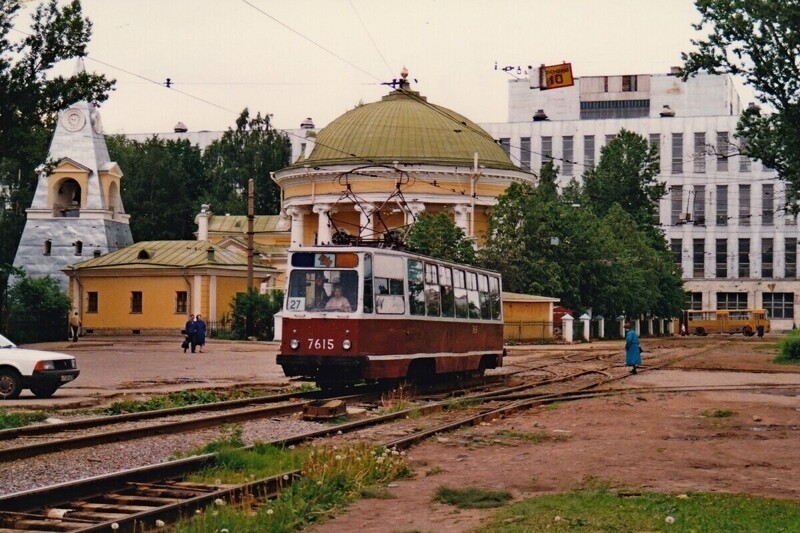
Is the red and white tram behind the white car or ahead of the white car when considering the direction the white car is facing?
ahead

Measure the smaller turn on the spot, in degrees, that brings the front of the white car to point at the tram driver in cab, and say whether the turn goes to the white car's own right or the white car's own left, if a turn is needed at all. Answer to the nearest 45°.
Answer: approximately 45° to the white car's own left

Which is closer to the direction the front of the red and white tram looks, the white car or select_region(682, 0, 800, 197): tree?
the white car

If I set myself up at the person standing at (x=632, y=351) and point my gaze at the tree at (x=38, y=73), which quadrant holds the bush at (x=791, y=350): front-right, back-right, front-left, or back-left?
back-right

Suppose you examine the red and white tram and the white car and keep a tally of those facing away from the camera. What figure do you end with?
0

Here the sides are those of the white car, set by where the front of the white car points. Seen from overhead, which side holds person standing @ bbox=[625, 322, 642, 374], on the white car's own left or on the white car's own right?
on the white car's own left

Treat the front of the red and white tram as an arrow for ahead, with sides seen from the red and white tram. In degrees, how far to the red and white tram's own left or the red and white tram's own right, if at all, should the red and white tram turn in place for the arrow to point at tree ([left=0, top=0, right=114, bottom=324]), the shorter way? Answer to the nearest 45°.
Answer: approximately 90° to the red and white tram's own right

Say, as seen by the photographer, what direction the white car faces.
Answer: facing the viewer and to the right of the viewer

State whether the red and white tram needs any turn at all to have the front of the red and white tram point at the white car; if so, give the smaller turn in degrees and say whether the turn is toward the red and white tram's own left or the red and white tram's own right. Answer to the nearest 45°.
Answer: approximately 45° to the red and white tram's own right

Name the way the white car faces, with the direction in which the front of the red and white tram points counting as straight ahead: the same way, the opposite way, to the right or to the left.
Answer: to the left
